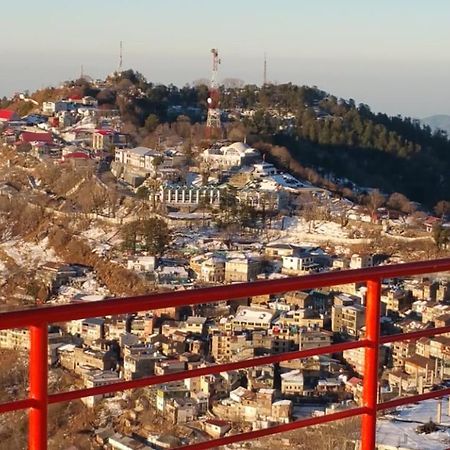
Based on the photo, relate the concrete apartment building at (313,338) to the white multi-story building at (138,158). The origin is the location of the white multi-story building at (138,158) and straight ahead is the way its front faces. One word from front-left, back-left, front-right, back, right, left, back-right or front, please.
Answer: front-left

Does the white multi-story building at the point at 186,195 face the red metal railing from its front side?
yes

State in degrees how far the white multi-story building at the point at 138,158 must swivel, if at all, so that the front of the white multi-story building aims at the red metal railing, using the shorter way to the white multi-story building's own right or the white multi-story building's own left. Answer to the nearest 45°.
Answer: approximately 45° to the white multi-story building's own left

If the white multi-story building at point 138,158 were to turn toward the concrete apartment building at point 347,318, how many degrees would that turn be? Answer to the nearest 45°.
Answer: approximately 45° to its left

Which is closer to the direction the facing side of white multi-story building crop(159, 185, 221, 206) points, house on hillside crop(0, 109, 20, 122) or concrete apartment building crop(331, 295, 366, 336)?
the concrete apartment building

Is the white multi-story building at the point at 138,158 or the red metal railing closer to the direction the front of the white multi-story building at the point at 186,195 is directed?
the red metal railing

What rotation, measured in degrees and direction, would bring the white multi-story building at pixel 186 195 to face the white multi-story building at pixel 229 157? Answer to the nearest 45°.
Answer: approximately 180°

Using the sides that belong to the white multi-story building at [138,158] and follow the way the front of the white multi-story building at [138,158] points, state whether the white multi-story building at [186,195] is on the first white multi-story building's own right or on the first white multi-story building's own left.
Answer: on the first white multi-story building's own left

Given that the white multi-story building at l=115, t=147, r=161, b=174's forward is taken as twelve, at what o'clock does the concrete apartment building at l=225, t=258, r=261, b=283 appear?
The concrete apartment building is roughly at 10 o'clock from the white multi-story building.

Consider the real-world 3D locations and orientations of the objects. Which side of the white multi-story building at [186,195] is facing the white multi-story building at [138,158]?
back

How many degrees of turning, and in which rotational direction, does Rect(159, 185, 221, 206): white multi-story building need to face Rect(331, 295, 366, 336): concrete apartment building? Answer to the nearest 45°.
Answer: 0° — it already faces it

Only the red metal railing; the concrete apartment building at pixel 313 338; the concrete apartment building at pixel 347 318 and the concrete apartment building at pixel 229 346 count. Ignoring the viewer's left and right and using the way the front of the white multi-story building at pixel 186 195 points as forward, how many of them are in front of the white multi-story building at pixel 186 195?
4

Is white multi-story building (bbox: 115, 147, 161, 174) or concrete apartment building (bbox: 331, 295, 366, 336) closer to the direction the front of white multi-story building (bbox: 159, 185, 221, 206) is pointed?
the concrete apartment building

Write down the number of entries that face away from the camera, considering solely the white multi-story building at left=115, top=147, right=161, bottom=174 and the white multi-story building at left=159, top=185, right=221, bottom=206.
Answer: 0

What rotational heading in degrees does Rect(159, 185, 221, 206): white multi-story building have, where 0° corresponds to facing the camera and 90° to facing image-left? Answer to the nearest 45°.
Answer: approximately 0°
